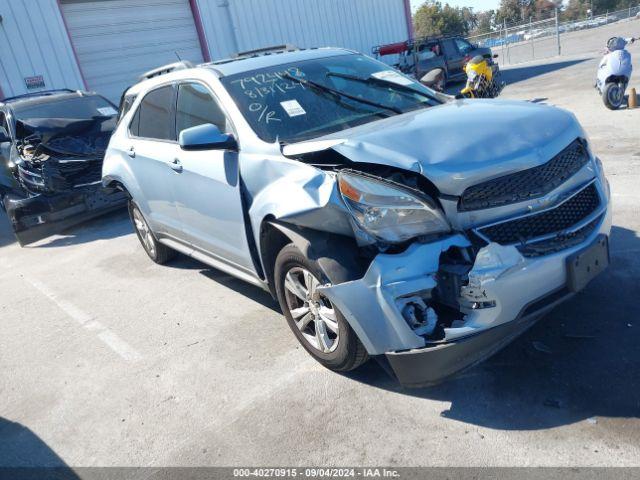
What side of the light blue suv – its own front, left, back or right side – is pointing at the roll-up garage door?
back

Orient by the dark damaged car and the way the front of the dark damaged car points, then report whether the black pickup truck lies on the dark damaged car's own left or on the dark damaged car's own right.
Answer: on the dark damaged car's own left

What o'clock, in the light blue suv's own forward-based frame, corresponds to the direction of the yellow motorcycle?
The yellow motorcycle is roughly at 8 o'clock from the light blue suv.

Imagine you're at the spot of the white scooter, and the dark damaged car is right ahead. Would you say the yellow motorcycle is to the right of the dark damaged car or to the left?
right

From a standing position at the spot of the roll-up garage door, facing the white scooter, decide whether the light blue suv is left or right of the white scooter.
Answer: right

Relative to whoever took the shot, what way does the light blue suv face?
facing the viewer and to the right of the viewer

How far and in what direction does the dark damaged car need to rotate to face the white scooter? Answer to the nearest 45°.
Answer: approximately 45° to its left
